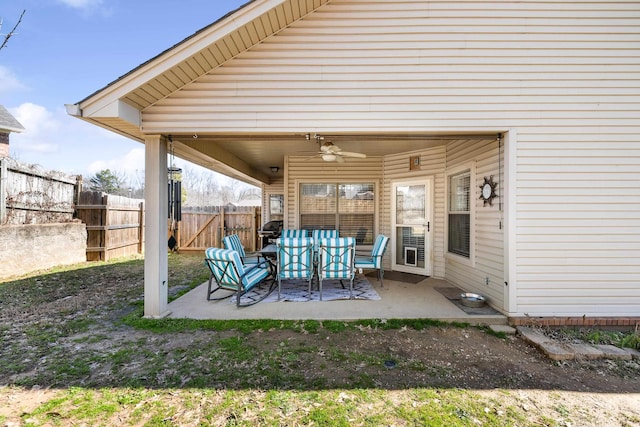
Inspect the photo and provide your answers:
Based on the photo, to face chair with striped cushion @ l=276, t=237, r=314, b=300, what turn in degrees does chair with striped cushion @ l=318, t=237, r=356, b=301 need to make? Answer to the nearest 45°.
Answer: approximately 90° to its left

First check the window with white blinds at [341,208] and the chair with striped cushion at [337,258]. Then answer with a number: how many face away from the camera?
1

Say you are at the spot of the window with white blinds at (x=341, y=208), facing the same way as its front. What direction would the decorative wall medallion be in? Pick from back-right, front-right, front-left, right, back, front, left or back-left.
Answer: front-left

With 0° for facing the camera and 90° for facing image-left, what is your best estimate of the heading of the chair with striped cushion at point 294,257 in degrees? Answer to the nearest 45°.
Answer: approximately 180°

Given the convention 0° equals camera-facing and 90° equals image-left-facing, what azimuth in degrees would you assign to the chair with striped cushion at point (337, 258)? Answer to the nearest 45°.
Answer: approximately 180°

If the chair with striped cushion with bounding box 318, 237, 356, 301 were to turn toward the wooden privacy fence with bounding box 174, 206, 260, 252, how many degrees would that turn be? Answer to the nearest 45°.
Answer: approximately 45° to its left

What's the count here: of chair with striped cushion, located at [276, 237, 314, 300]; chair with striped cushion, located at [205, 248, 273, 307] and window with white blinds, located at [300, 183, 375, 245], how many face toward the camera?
1

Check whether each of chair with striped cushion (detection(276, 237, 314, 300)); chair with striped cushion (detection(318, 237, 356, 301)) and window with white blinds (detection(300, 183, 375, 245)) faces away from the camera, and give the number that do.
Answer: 2

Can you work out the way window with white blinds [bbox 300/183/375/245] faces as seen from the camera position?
facing the viewer

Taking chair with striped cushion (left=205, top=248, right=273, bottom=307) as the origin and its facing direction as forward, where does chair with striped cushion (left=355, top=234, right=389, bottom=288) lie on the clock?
chair with striped cushion (left=355, top=234, right=389, bottom=288) is roughly at 1 o'clock from chair with striped cushion (left=205, top=248, right=273, bottom=307).

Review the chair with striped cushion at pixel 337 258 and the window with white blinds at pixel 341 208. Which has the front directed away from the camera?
the chair with striped cushion

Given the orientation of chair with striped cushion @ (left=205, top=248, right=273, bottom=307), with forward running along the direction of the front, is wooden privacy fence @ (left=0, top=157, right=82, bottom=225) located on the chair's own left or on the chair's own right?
on the chair's own left

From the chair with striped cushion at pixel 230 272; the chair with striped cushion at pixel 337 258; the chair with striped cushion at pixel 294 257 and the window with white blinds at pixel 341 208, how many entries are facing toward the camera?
1

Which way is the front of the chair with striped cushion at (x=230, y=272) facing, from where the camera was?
facing away from the viewer and to the right of the viewer

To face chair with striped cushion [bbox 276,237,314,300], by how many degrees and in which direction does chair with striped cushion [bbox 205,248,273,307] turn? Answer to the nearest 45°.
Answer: approximately 45° to its right

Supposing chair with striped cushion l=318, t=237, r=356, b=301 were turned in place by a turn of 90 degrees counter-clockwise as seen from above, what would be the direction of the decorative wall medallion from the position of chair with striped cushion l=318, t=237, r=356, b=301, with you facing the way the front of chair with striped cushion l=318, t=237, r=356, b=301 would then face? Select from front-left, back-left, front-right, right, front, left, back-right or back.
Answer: back

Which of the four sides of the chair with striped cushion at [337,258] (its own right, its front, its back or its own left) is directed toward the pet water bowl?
right

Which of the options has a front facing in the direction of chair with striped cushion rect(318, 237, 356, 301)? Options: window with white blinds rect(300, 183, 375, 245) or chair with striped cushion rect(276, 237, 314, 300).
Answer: the window with white blinds

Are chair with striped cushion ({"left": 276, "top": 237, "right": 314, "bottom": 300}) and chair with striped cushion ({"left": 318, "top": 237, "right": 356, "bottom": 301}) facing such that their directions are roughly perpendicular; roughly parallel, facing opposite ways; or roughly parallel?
roughly parallel
